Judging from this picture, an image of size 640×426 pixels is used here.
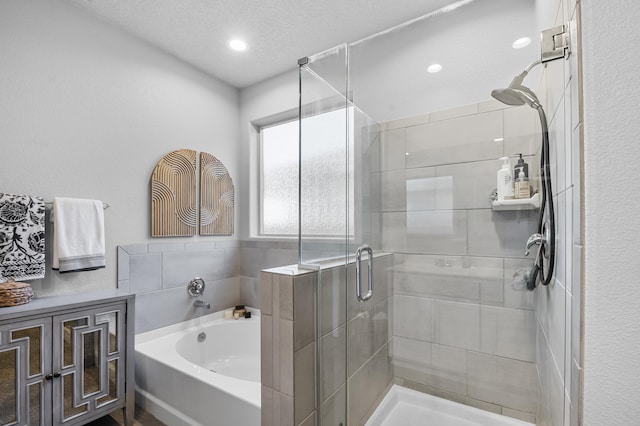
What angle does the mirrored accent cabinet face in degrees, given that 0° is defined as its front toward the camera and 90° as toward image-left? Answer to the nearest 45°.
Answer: approximately 315°

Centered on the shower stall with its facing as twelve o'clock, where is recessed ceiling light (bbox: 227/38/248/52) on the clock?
The recessed ceiling light is roughly at 2 o'clock from the shower stall.

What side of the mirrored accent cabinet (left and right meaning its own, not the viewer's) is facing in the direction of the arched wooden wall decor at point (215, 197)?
left

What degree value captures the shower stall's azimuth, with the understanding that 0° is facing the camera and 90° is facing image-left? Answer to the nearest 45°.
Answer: approximately 45°
